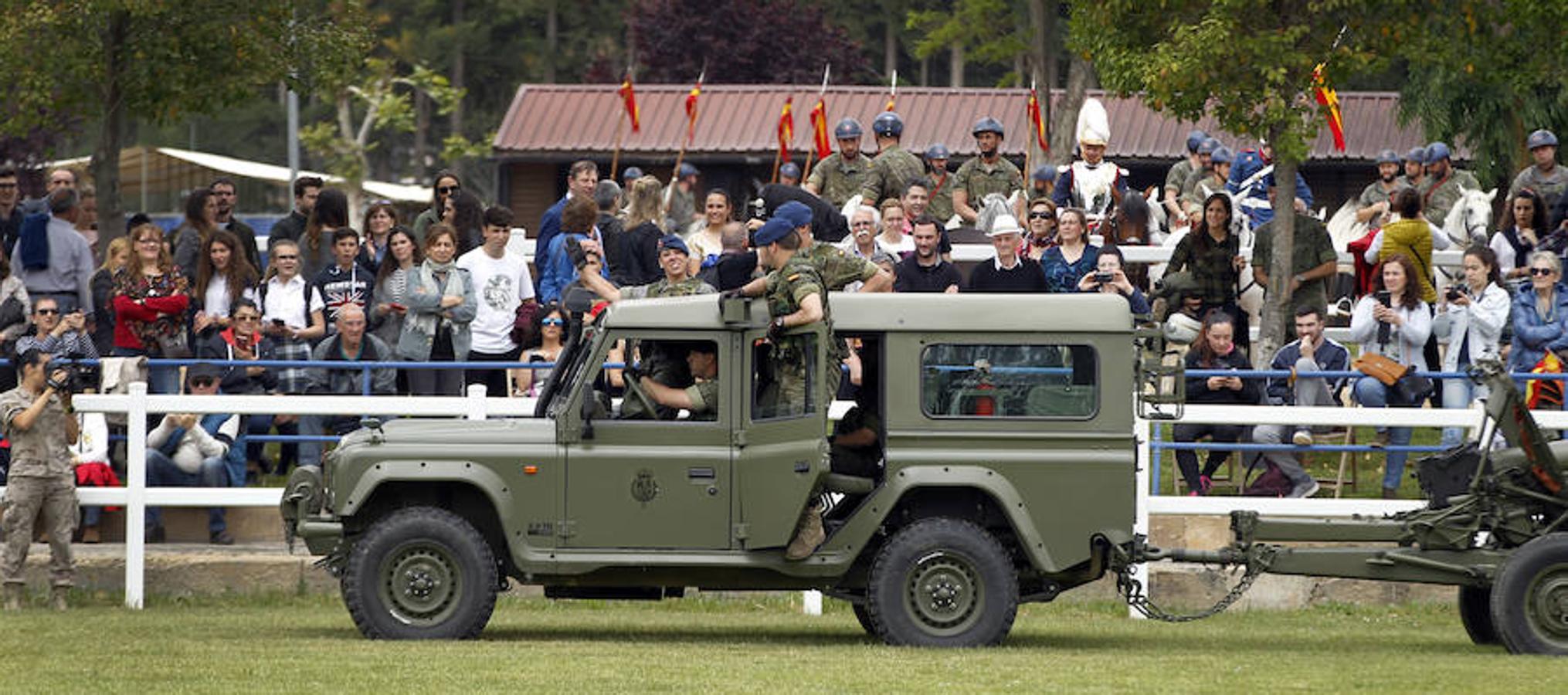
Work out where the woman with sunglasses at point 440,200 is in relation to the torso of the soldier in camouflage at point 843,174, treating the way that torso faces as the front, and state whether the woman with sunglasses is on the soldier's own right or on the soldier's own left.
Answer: on the soldier's own right

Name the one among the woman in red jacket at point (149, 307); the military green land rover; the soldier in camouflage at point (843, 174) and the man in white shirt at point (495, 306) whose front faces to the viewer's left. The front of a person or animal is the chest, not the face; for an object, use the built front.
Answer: the military green land rover

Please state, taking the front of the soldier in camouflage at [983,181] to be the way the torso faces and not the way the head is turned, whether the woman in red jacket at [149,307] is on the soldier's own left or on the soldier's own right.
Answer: on the soldier's own right

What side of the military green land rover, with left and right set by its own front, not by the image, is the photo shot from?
left

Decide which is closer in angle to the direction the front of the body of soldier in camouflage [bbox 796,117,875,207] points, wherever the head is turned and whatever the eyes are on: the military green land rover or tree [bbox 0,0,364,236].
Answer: the military green land rover
